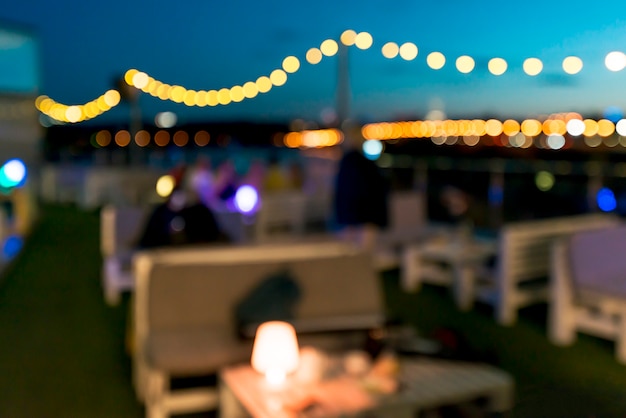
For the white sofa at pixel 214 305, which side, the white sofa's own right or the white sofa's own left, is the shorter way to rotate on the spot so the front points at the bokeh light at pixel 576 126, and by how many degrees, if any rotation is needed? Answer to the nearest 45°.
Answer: approximately 90° to the white sofa's own left

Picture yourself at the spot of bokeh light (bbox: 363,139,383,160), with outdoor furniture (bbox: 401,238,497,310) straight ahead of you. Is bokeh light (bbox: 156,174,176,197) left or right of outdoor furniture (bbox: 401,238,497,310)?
right

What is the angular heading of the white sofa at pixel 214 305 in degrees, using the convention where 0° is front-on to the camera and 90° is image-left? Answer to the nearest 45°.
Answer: approximately 315°

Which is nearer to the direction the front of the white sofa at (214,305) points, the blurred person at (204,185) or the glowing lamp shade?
the glowing lamp shade

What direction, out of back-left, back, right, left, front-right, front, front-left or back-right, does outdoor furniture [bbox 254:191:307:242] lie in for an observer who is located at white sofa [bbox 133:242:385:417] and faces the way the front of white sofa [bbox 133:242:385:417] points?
back-left

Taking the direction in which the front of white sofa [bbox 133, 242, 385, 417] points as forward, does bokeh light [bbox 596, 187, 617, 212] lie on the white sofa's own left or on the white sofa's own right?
on the white sofa's own left

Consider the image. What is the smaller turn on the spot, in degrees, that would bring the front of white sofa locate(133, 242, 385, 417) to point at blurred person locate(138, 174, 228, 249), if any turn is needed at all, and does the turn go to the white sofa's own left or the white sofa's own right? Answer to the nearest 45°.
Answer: approximately 135° to the white sofa's own left

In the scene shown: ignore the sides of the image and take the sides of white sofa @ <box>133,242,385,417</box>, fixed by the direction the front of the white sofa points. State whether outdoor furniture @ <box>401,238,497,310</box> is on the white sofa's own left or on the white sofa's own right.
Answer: on the white sofa's own left

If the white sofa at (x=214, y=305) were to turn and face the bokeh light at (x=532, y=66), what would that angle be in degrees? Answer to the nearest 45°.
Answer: approximately 90° to its left

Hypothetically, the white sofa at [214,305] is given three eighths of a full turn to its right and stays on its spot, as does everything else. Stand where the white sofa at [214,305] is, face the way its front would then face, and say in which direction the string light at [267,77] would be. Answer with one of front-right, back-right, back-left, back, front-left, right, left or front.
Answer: right
